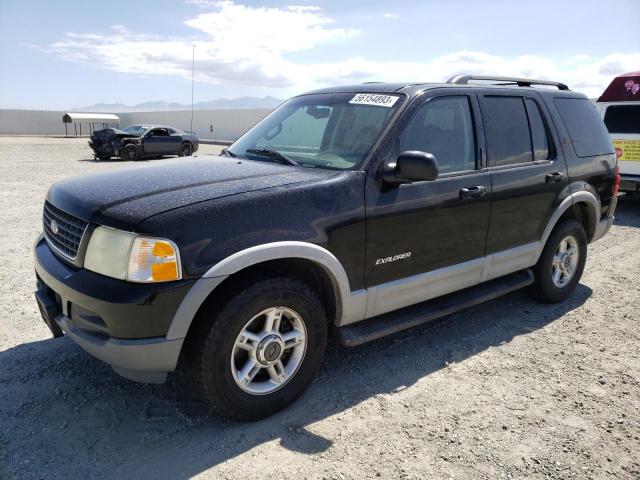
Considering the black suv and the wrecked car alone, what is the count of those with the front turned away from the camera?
0

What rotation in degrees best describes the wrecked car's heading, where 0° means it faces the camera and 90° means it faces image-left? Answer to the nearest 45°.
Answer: approximately 45°

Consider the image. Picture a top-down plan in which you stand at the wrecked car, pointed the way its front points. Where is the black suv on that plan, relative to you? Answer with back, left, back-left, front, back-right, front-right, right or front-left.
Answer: front-left

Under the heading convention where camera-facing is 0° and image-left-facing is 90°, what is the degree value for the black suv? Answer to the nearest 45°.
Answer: approximately 45°

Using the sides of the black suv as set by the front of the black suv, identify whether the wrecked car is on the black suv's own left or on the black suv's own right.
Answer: on the black suv's own right
